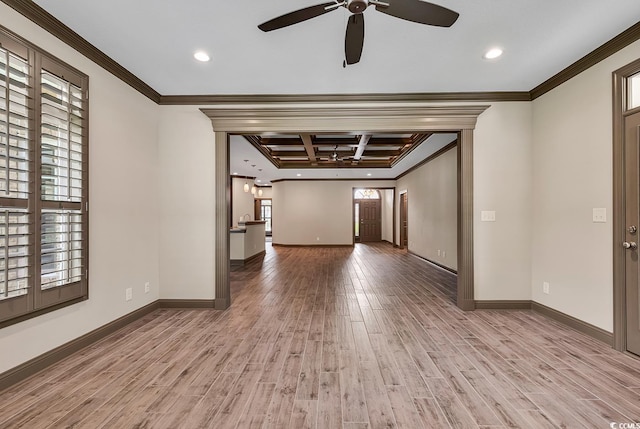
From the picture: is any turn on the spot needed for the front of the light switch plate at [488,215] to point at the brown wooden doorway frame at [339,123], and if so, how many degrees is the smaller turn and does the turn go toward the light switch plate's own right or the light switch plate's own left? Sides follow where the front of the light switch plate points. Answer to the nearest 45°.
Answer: approximately 45° to the light switch plate's own right

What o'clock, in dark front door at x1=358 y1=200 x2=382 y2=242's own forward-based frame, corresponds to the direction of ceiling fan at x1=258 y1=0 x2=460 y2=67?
The ceiling fan is roughly at 12 o'clock from the dark front door.

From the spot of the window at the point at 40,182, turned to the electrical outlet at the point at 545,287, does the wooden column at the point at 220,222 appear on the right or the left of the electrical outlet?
left

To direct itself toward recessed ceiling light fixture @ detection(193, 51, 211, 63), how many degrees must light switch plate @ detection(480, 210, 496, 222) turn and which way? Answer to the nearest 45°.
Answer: approximately 45° to its right

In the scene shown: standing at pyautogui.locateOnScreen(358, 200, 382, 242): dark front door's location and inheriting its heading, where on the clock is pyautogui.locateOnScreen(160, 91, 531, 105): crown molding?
The crown molding is roughly at 12 o'clock from the dark front door.

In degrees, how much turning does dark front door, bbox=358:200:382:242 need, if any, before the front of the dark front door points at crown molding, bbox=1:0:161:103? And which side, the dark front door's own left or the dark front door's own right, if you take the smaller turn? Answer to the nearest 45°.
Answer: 0° — it already faces it

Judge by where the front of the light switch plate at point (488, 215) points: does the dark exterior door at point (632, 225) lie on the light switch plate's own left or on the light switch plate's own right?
on the light switch plate's own left

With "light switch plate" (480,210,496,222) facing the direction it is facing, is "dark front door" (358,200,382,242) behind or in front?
behind

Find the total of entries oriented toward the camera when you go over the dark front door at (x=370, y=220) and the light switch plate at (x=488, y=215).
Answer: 2

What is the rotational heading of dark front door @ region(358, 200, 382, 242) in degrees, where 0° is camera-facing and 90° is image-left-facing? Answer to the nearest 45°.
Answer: approximately 0°

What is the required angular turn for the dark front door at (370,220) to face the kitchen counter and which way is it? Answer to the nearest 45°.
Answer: approximately 45° to its right
